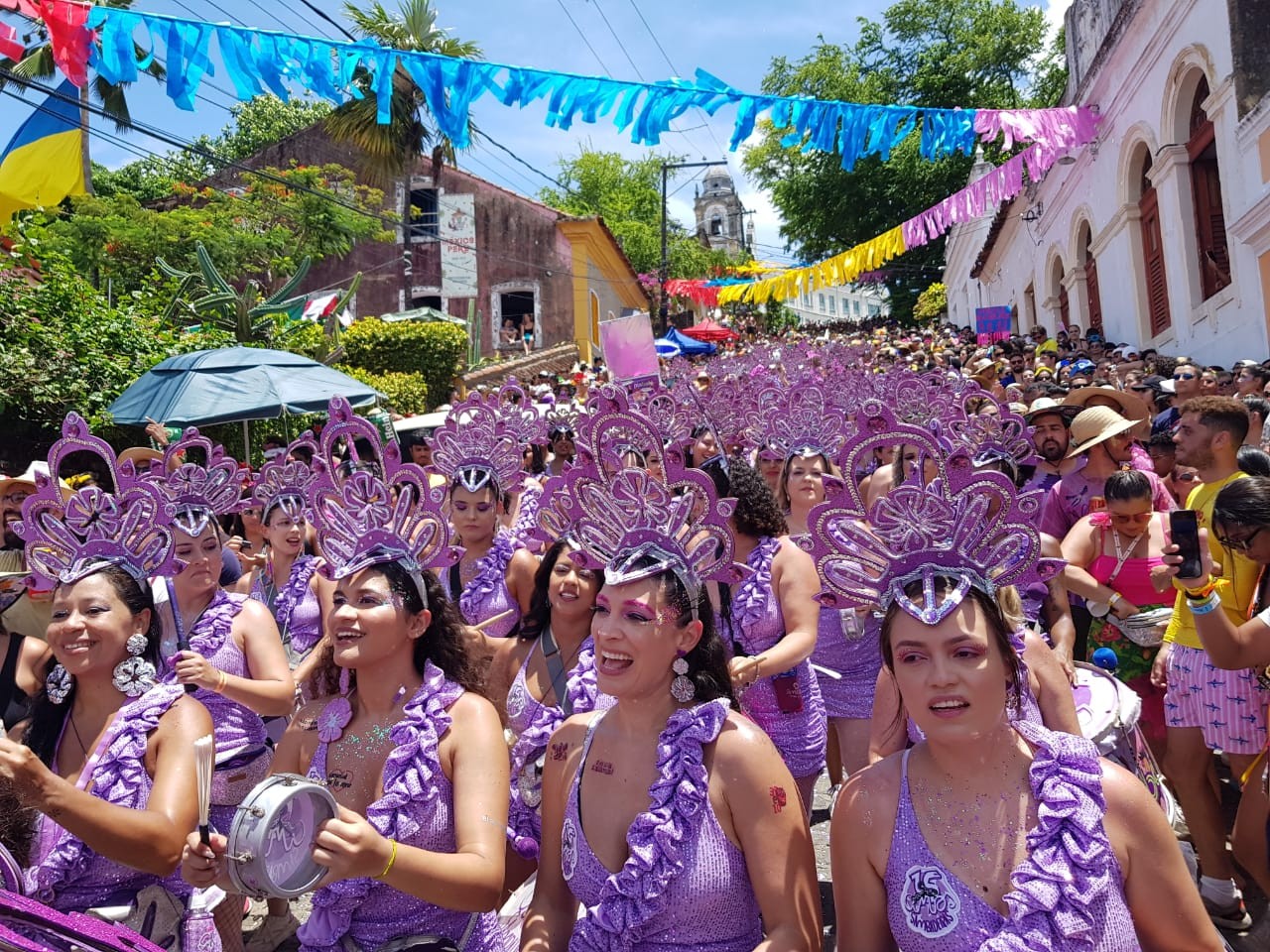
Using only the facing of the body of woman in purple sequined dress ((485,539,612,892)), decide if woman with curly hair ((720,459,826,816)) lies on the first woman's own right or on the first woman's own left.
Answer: on the first woman's own left

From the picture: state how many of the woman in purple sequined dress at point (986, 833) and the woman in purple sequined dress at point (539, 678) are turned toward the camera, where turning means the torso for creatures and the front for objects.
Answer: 2

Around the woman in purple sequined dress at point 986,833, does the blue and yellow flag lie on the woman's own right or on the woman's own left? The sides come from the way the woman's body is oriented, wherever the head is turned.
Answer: on the woman's own right

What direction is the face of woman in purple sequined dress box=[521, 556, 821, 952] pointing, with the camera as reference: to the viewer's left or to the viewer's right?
to the viewer's left

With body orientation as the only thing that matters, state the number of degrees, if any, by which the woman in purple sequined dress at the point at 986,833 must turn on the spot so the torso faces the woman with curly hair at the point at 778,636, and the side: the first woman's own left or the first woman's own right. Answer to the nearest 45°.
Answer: approximately 135° to the first woman's own right

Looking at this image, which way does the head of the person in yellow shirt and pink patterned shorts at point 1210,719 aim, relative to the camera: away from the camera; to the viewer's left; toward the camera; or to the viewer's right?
to the viewer's left

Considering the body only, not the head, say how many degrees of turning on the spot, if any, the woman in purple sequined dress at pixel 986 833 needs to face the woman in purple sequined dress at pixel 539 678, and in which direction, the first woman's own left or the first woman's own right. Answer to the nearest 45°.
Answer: approximately 135° to the first woman's own right

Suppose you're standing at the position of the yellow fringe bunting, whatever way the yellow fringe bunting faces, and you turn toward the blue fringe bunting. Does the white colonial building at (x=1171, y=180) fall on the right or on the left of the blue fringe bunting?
left

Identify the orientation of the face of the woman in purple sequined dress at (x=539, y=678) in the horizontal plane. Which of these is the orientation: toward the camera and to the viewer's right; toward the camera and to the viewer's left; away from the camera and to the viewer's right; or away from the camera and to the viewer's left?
toward the camera and to the viewer's right

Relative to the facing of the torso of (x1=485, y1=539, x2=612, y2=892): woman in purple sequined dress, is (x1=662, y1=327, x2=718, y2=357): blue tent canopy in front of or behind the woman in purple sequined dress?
behind

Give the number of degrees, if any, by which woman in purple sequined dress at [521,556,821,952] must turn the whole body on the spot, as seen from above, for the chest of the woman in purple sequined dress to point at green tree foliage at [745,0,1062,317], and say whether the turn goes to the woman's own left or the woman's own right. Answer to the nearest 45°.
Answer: approximately 135° to the woman's own right

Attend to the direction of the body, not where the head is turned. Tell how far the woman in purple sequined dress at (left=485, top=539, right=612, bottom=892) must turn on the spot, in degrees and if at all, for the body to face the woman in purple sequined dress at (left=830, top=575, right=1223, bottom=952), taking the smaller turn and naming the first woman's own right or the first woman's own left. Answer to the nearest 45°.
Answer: approximately 45° to the first woman's own left

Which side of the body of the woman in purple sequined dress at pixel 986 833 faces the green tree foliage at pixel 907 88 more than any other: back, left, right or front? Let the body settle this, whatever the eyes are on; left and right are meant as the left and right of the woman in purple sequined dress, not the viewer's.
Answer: back

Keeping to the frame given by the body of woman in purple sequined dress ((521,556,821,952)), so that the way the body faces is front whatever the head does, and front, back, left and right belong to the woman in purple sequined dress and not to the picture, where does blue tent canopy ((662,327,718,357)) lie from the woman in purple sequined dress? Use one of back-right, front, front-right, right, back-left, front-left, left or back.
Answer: back-right

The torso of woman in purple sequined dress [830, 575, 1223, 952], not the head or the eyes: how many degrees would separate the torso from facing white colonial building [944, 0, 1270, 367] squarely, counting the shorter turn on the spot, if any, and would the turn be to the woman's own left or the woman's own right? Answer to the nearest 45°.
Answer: approximately 180°
